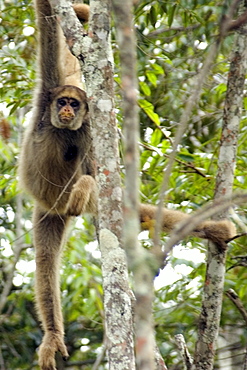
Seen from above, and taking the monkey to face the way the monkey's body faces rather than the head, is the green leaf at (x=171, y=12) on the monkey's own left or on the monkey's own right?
on the monkey's own left

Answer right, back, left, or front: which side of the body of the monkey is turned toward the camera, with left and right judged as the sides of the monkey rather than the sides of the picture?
front
